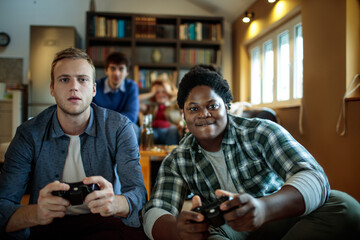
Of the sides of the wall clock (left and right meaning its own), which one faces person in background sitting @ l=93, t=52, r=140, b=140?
front

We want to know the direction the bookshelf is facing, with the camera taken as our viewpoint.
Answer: facing the viewer

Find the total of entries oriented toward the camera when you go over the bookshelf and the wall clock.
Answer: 2

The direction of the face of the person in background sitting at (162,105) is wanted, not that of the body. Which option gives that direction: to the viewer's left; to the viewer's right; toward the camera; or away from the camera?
toward the camera

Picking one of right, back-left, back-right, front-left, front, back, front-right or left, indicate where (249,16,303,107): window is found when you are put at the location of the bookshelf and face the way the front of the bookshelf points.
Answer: front-left

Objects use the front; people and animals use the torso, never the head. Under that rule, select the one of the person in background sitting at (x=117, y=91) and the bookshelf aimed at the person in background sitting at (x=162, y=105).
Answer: the bookshelf

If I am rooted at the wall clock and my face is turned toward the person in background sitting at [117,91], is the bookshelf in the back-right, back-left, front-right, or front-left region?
front-left

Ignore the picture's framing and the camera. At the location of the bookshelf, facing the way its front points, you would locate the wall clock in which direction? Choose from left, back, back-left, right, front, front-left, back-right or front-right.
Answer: right

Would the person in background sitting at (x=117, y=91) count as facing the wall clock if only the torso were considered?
no

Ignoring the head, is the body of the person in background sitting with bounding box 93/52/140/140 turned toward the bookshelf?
no

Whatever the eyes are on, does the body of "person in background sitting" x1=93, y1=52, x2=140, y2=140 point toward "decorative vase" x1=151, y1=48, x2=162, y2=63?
no

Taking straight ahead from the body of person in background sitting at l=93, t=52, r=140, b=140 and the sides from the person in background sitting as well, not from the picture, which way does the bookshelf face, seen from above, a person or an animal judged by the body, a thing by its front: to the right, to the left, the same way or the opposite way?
the same way

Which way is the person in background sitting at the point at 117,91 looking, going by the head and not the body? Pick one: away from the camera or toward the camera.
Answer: toward the camera

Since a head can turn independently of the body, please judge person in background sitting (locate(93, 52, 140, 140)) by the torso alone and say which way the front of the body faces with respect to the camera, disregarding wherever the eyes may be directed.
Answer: toward the camera

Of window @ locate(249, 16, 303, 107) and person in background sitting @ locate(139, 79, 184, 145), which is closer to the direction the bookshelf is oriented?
the person in background sitting

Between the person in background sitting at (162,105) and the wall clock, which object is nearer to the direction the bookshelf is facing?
the person in background sitting

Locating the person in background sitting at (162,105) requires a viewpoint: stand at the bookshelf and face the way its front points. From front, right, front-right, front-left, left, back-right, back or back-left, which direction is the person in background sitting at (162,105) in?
front
